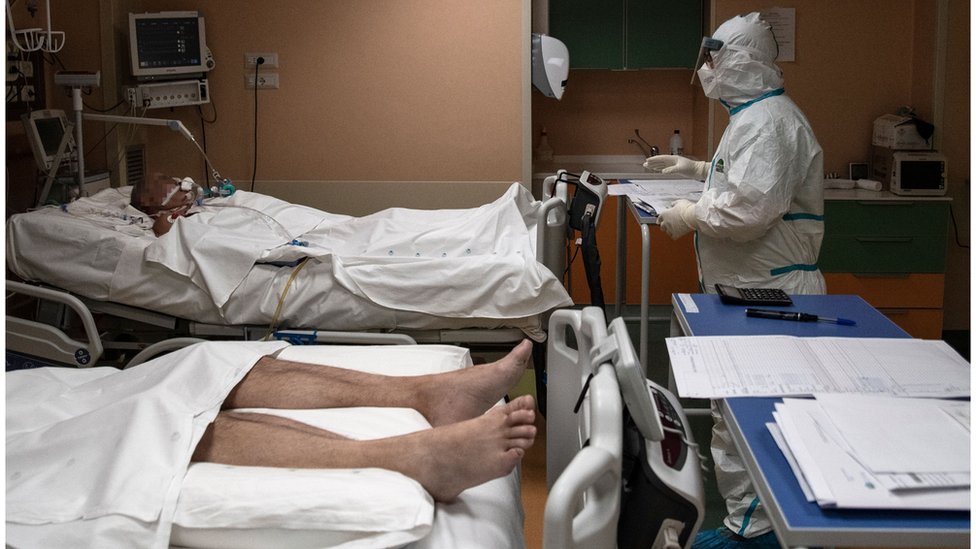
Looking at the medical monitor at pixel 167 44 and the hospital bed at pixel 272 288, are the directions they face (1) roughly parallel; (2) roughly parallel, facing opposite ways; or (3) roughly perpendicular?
roughly perpendicular

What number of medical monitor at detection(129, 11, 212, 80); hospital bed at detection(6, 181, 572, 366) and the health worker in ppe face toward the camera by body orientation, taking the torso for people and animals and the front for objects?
1

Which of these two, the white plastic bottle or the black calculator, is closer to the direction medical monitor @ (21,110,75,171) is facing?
the black calculator

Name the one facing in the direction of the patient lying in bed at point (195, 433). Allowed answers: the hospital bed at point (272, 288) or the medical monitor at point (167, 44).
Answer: the medical monitor

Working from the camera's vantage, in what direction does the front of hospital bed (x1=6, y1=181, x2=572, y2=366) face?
facing to the right of the viewer

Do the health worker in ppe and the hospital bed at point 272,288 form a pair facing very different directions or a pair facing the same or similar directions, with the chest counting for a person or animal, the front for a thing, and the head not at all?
very different directions

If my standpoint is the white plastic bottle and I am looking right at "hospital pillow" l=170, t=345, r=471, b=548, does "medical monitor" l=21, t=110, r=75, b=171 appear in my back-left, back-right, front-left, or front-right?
front-right

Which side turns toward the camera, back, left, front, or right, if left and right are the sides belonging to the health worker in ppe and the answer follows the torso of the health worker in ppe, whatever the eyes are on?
left

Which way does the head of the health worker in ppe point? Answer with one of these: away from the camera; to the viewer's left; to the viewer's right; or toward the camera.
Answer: to the viewer's left

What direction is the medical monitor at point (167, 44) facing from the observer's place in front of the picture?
facing the viewer

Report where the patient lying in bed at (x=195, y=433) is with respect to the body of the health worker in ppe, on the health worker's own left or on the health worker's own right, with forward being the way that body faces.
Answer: on the health worker's own left

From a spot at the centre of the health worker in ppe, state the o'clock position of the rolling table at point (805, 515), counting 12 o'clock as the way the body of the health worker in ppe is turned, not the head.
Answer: The rolling table is roughly at 9 o'clock from the health worker in ppe.

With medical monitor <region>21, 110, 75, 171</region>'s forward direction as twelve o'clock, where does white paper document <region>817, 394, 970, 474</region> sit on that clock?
The white paper document is roughly at 1 o'clock from the medical monitor.

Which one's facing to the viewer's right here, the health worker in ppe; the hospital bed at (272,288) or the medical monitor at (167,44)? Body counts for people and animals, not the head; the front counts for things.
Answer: the hospital bed

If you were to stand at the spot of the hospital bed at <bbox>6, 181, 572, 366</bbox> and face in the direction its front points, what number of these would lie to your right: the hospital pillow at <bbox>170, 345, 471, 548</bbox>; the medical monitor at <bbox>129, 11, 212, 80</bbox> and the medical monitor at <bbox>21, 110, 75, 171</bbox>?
1

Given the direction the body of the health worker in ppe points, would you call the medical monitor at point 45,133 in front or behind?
in front

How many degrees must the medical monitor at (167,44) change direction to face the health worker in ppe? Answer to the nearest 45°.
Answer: approximately 45° to its left
